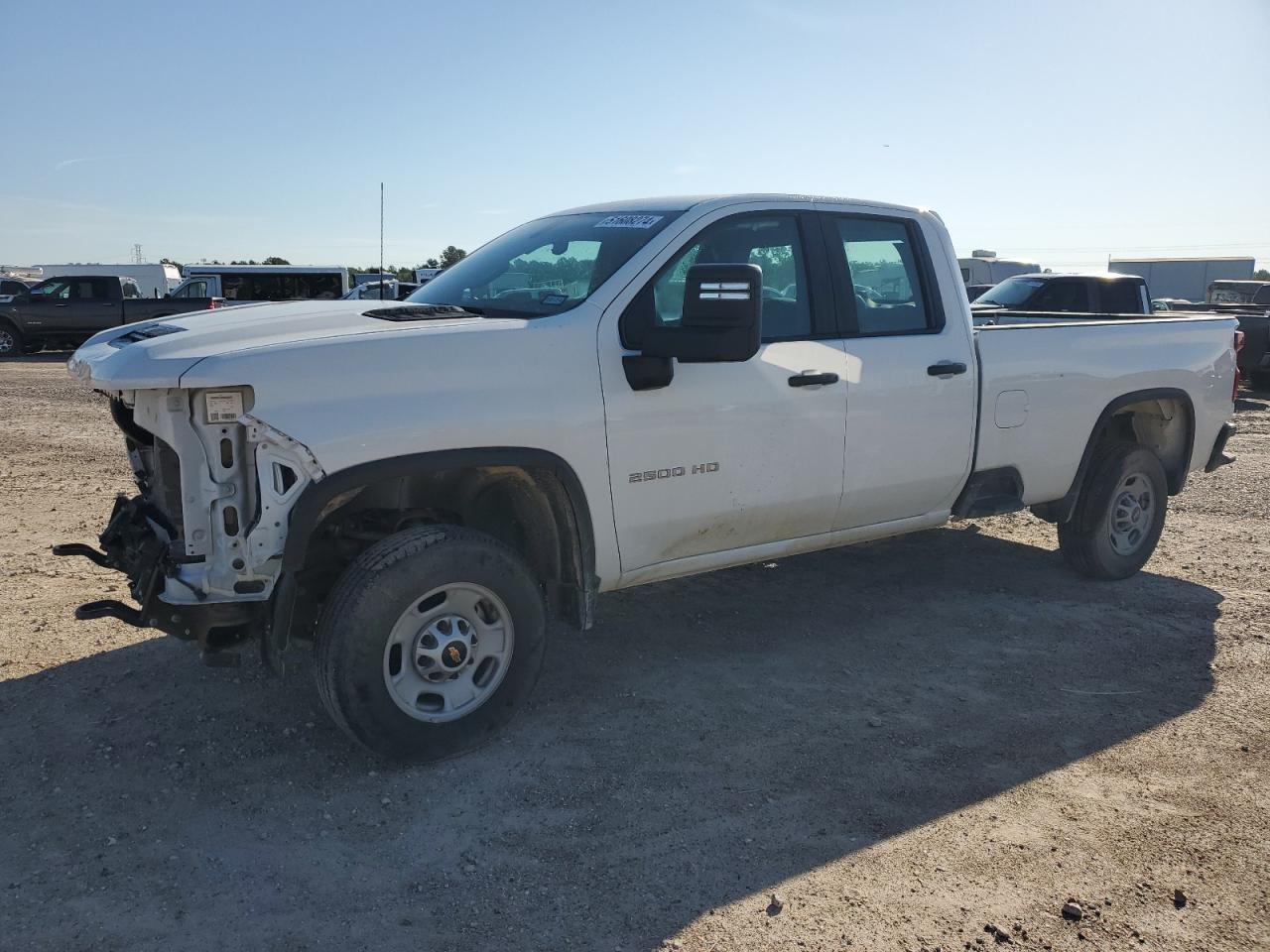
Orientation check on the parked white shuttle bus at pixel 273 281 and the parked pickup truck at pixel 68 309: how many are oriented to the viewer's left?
2

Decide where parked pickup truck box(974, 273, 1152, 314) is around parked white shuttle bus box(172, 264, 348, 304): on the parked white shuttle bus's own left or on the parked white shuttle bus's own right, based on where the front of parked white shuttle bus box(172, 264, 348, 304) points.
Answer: on the parked white shuttle bus's own left

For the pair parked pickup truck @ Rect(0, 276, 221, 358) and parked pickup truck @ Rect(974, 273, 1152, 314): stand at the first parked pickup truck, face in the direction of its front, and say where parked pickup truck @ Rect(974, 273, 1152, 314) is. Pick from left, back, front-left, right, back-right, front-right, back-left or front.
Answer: back-left

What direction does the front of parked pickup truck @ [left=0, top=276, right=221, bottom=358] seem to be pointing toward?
to the viewer's left

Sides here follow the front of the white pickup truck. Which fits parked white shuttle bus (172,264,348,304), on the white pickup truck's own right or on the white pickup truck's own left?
on the white pickup truck's own right

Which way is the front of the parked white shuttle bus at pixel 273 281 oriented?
to the viewer's left

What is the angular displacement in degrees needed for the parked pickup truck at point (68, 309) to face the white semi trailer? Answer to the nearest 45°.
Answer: approximately 180°

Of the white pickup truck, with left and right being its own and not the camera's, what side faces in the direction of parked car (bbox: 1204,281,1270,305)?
back

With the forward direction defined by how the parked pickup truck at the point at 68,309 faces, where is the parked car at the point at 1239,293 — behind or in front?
behind
